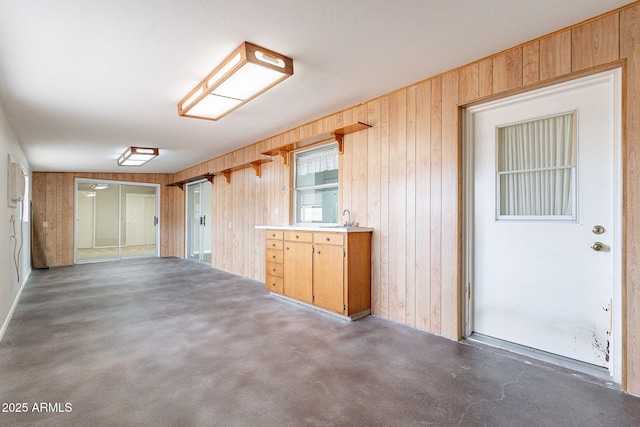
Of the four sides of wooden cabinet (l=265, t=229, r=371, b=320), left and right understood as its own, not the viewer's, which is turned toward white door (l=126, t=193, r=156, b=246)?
right

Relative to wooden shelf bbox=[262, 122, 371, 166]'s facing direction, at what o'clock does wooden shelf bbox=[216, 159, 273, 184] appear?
wooden shelf bbox=[216, 159, 273, 184] is roughly at 3 o'clock from wooden shelf bbox=[262, 122, 371, 166].
